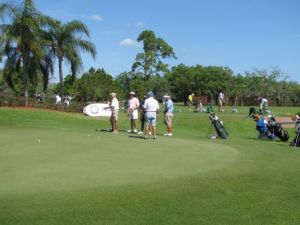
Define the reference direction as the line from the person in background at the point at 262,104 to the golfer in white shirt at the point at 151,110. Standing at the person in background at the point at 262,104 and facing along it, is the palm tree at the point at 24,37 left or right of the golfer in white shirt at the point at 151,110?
right

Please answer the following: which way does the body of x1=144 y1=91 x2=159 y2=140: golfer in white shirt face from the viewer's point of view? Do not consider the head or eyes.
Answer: away from the camera

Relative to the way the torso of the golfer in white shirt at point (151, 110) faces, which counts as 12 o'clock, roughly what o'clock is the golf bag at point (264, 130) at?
The golf bag is roughly at 2 o'clock from the golfer in white shirt.

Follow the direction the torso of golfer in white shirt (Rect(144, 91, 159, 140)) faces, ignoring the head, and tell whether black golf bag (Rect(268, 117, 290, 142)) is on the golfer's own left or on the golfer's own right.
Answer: on the golfer's own right

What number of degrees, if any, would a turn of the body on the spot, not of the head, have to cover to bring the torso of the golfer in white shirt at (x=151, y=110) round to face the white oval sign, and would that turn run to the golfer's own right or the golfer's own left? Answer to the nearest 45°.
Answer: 0° — they already face it

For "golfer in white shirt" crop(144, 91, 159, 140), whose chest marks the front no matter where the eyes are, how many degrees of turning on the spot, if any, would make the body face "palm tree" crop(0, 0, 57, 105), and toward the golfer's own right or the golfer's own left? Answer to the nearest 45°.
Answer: approximately 45° to the golfer's own left

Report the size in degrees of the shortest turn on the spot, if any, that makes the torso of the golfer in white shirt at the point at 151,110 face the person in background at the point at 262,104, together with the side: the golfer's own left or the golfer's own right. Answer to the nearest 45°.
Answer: approximately 45° to the golfer's own right
